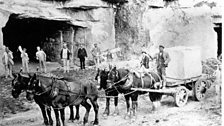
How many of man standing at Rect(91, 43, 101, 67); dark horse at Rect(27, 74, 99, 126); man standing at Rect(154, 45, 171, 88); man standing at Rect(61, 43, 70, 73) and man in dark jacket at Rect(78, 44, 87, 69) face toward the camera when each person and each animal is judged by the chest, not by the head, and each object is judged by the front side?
4

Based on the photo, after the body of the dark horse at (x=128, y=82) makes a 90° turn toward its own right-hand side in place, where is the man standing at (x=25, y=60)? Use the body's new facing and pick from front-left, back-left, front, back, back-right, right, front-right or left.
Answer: front-left

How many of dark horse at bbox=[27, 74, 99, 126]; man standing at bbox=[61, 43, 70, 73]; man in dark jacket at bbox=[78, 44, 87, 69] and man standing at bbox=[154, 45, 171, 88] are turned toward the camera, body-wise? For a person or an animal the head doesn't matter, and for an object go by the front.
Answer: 3

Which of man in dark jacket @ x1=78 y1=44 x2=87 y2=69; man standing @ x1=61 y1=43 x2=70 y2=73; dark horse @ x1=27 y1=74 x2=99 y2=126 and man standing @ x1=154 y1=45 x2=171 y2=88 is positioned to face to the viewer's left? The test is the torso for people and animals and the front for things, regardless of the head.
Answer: the dark horse

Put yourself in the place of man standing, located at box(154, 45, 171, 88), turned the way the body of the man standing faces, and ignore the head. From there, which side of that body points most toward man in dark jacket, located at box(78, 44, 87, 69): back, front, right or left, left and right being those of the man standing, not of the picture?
right
